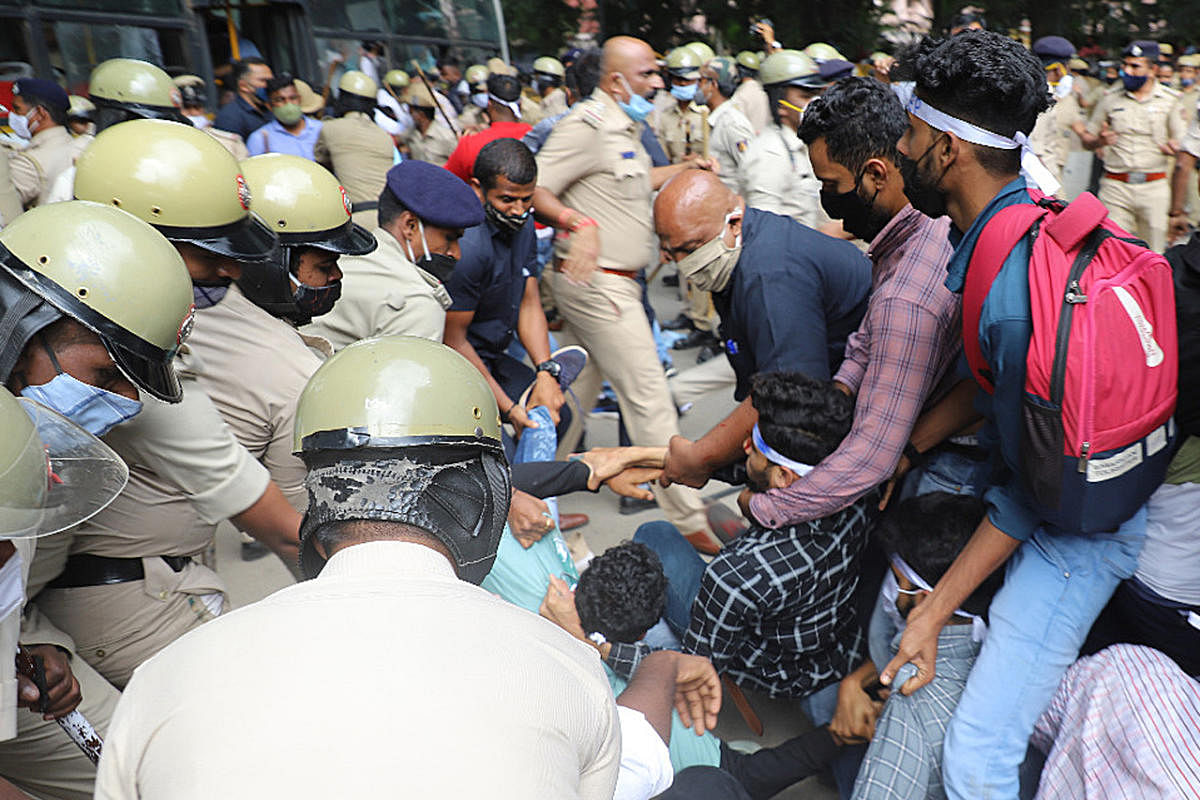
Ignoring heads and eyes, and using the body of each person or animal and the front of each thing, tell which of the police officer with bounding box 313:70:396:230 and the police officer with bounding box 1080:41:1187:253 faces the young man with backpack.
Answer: the police officer with bounding box 1080:41:1187:253

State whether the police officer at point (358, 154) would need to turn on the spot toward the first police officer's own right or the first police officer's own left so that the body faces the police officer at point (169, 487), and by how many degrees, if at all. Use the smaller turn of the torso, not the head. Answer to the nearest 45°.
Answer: approximately 180°

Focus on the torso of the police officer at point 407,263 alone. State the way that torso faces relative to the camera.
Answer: to the viewer's right

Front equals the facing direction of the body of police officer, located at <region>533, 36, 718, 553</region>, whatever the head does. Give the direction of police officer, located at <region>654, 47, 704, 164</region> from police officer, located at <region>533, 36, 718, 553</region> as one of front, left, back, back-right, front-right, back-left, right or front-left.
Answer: back-left

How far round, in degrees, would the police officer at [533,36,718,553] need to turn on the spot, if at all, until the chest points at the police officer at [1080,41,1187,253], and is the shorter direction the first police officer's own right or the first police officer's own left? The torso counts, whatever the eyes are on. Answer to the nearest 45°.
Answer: approximately 90° to the first police officer's own left

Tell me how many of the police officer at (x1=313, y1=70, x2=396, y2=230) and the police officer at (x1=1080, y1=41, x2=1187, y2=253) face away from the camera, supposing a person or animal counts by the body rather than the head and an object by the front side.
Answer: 1

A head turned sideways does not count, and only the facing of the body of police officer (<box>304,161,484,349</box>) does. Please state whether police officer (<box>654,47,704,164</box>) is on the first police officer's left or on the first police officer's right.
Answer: on the first police officer's left

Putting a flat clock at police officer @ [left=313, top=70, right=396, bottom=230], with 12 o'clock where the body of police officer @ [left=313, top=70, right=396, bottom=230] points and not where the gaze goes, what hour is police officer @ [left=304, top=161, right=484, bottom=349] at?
police officer @ [left=304, top=161, right=484, bottom=349] is roughly at 6 o'clock from police officer @ [left=313, top=70, right=396, bottom=230].

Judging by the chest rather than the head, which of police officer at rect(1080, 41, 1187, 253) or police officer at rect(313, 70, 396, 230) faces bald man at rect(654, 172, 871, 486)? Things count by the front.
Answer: police officer at rect(1080, 41, 1187, 253)

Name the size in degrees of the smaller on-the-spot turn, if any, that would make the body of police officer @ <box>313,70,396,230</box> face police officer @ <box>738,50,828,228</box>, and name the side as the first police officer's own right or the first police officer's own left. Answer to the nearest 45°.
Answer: approximately 135° to the first police officer's own right

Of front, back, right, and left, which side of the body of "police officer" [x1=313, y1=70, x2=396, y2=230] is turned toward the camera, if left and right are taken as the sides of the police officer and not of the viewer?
back

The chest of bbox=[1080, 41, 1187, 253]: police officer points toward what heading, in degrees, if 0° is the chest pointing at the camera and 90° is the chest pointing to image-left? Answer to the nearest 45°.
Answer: approximately 0°
